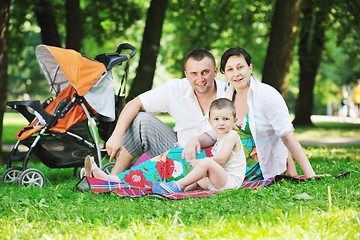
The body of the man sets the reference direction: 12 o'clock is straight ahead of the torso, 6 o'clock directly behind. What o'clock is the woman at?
The woman is roughly at 10 o'clock from the man.

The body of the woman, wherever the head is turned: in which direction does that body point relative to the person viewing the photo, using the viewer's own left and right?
facing the viewer and to the left of the viewer

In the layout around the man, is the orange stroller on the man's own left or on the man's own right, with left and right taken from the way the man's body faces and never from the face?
on the man's own right

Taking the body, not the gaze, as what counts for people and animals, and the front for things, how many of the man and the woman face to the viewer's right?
0

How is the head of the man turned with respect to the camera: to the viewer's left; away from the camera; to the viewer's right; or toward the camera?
toward the camera

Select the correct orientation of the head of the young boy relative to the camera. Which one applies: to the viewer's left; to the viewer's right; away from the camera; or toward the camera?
toward the camera

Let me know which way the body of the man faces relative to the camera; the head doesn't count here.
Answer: toward the camera
